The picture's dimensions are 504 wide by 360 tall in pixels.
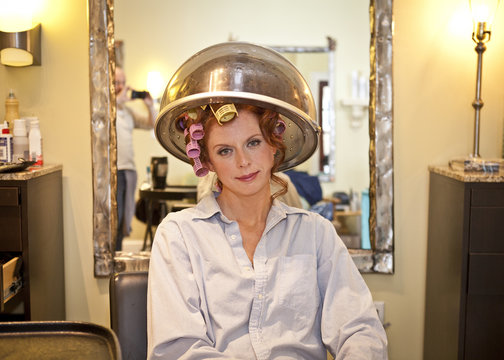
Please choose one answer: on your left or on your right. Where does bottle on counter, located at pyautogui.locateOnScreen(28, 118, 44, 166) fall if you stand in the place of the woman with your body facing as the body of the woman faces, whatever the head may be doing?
on your right

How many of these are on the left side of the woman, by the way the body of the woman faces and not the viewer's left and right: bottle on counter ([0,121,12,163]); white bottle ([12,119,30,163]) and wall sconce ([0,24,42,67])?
0

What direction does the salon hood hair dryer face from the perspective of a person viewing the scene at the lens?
facing the viewer

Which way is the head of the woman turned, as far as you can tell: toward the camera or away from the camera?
toward the camera

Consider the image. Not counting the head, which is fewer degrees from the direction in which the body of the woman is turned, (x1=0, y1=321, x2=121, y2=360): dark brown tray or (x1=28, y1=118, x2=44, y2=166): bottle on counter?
the dark brown tray

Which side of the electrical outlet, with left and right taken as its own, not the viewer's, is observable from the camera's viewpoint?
front

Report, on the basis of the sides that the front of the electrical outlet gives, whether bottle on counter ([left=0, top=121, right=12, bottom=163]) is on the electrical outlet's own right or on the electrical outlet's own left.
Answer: on the electrical outlet's own right

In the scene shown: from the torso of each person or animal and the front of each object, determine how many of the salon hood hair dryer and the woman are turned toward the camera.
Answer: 2

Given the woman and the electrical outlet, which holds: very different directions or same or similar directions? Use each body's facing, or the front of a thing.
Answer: same or similar directions

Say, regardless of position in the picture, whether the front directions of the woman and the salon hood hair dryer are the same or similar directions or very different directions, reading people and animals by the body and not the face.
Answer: same or similar directions

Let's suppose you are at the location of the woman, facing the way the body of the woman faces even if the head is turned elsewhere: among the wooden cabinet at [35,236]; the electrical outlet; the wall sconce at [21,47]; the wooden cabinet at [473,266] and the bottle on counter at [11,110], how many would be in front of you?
0

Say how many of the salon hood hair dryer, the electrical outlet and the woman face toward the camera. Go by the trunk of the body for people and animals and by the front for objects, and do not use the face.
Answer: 3

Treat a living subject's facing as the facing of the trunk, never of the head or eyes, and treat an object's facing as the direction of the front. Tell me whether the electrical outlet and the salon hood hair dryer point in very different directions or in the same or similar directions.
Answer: same or similar directions

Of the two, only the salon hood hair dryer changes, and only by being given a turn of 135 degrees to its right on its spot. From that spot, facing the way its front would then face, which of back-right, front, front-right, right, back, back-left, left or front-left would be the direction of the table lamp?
right

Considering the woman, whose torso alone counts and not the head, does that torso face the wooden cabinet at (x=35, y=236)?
no

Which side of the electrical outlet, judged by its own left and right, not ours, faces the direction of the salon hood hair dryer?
front

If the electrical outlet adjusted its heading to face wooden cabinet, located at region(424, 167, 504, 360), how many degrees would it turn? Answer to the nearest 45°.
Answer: approximately 45° to its left
